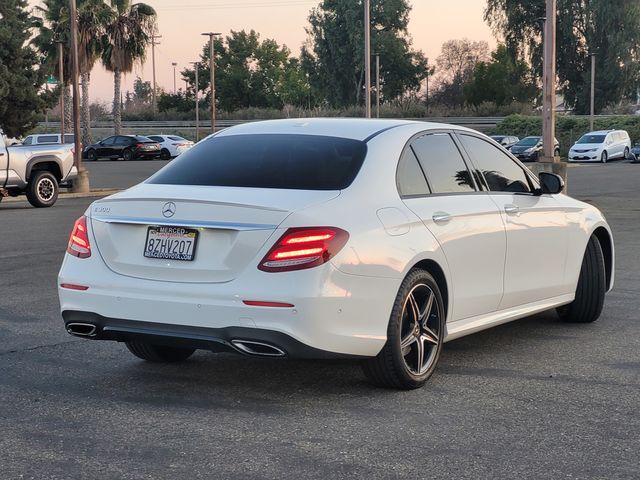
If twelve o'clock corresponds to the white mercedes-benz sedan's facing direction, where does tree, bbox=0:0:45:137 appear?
The tree is roughly at 10 o'clock from the white mercedes-benz sedan.

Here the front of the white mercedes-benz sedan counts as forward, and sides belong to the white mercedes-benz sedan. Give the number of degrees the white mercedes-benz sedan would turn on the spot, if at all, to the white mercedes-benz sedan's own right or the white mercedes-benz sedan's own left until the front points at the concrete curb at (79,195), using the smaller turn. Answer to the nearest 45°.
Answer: approximately 45° to the white mercedes-benz sedan's own left

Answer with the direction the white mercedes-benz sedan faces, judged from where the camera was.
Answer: facing away from the viewer and to the right of the viewer

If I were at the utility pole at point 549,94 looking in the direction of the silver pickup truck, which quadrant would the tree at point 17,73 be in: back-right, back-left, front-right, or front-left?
front-right

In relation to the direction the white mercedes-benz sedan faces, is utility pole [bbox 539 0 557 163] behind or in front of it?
in front
